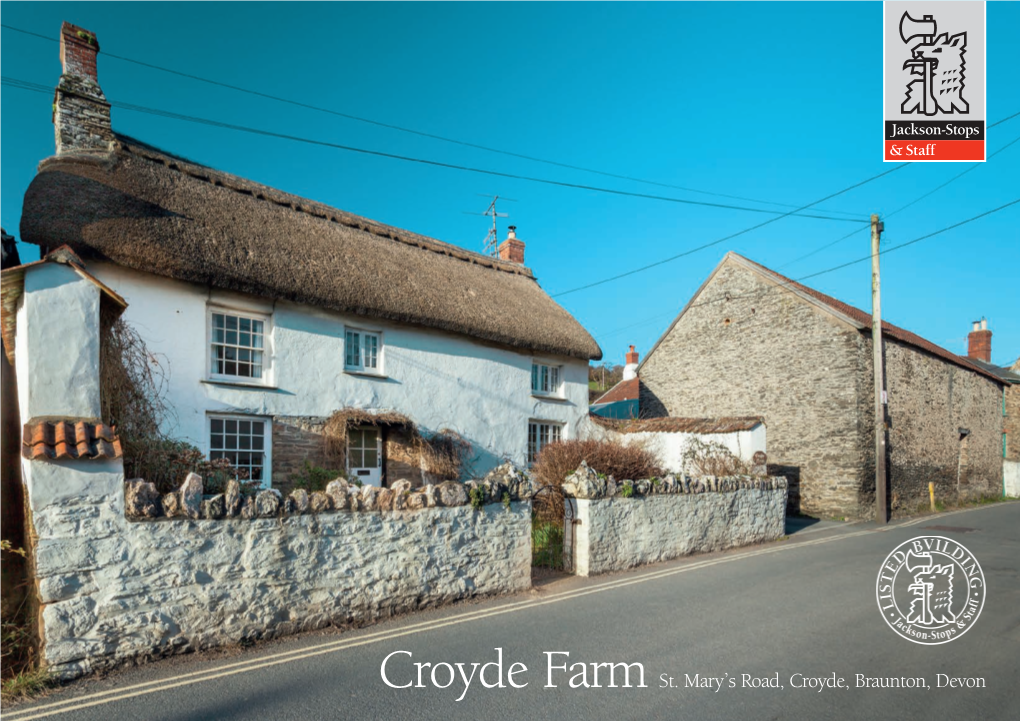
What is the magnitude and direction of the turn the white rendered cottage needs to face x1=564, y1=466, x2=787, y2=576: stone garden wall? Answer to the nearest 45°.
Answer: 0° — it already faces it

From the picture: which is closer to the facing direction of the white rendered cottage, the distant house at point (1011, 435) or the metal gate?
the metal gate

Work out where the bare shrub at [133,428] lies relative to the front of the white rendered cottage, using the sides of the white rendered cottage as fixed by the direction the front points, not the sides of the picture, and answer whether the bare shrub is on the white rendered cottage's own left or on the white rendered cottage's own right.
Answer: on the white rendered cottage's own right

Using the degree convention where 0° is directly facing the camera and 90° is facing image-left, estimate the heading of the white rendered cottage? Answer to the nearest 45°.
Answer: approximately 315°

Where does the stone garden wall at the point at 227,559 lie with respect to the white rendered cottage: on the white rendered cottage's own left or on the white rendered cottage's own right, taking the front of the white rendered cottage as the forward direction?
on the white rendered cottage's own right
